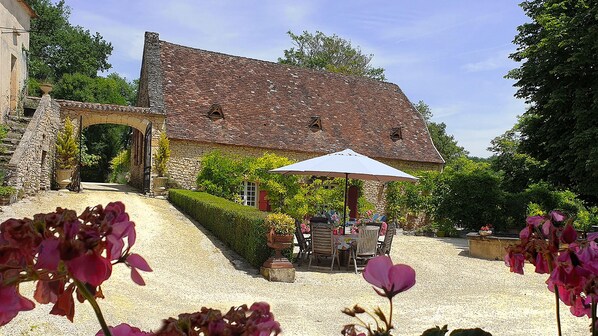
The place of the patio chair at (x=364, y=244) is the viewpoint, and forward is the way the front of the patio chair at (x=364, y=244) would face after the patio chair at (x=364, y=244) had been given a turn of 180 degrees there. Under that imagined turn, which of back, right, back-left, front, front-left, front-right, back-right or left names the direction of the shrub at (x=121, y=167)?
back

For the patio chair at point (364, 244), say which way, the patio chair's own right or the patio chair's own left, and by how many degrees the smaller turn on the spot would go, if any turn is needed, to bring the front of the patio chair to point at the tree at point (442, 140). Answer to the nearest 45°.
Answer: approximately 45° to the patio chair's own right

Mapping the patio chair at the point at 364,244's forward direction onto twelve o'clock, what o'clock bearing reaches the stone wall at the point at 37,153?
The stone wall is roughly at 11 o'clock from the patio chair.

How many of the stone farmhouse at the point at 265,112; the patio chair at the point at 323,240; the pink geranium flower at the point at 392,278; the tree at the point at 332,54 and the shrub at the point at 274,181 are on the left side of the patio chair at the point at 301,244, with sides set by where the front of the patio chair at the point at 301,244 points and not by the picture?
3

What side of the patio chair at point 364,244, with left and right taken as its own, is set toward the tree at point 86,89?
front

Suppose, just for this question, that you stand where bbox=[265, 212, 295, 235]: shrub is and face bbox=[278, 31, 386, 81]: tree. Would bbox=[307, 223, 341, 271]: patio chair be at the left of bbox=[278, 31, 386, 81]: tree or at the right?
right

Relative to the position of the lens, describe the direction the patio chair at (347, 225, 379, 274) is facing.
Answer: facing away from the viewer and to the left of the viewer

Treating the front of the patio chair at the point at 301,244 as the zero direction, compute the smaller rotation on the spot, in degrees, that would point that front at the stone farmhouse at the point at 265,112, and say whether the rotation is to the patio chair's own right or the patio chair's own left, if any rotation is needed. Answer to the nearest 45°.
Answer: approximately 90° to the patio chair's own left

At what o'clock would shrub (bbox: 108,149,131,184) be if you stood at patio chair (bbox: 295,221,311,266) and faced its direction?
The shrub is roughly at 8 o'clock from the patio chair.

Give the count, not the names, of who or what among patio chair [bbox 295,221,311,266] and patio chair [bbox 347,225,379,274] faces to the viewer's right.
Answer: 1

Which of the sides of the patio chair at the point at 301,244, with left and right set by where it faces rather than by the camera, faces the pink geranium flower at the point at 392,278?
right

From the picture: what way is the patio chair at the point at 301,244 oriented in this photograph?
to the viewer's right

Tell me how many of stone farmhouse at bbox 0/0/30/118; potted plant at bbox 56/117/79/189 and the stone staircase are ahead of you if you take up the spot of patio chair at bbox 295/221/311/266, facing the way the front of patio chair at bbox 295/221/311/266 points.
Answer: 0

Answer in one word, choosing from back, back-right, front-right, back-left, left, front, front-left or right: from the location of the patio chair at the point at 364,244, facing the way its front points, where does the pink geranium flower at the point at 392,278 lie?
back-left

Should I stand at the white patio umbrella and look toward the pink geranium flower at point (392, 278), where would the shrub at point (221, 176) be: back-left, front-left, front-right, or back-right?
back-right
